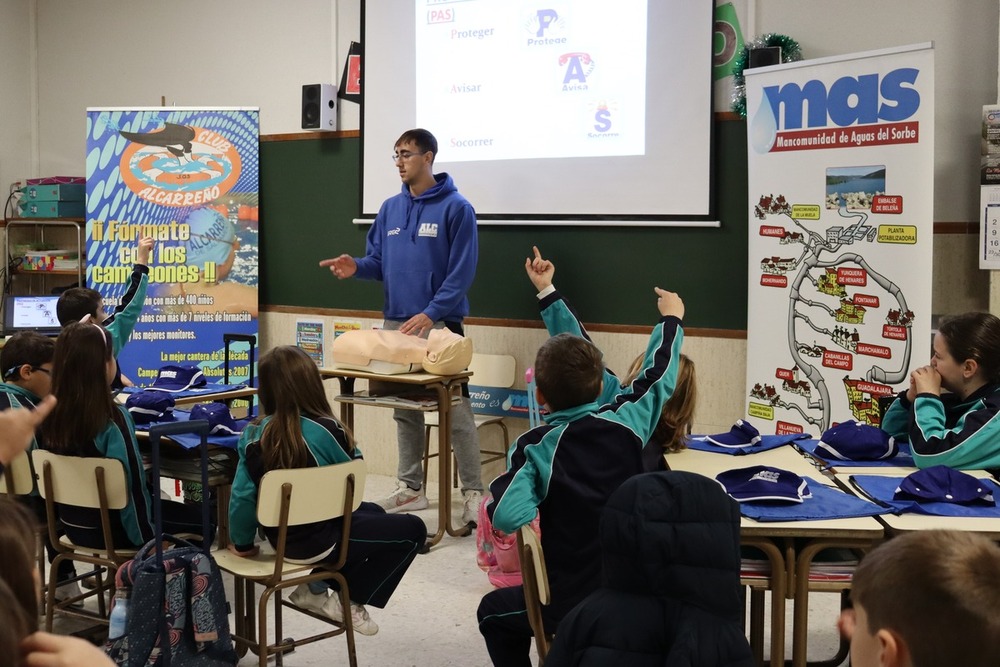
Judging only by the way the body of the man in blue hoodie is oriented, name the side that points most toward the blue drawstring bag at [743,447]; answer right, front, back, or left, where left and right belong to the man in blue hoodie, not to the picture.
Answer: left

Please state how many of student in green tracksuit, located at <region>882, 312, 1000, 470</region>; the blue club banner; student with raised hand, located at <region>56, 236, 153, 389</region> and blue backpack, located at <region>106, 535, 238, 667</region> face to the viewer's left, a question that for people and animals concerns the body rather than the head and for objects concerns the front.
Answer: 1

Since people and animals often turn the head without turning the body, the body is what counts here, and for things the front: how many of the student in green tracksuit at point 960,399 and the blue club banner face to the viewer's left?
1

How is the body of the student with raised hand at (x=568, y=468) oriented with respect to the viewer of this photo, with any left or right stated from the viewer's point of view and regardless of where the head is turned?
facing away from the viewer and to the left of the viewer

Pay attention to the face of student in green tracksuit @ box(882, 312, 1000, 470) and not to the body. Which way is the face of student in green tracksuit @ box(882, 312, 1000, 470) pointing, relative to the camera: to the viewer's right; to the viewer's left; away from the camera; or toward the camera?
to the viewer's left

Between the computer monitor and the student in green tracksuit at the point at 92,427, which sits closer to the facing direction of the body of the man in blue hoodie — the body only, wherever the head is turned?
the student in green tracksuit

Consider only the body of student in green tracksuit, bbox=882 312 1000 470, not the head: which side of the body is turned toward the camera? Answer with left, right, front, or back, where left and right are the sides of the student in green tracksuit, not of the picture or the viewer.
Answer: left

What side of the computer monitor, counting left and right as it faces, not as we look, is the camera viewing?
front

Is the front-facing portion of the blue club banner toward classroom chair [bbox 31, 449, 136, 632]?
yes

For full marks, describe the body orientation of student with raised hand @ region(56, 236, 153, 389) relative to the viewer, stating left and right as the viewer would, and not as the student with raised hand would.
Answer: facing away from the viewer and to the right of the viewer

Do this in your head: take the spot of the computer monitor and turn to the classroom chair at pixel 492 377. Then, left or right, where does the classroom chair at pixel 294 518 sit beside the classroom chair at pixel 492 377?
right

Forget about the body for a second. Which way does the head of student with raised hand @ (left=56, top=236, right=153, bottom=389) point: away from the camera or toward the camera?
away from the camera

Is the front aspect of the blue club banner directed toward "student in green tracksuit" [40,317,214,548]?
yes

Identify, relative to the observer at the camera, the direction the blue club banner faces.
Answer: facing the viewer

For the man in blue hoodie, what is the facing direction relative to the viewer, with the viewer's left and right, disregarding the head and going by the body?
facing the viewer and to the left of the viewer
